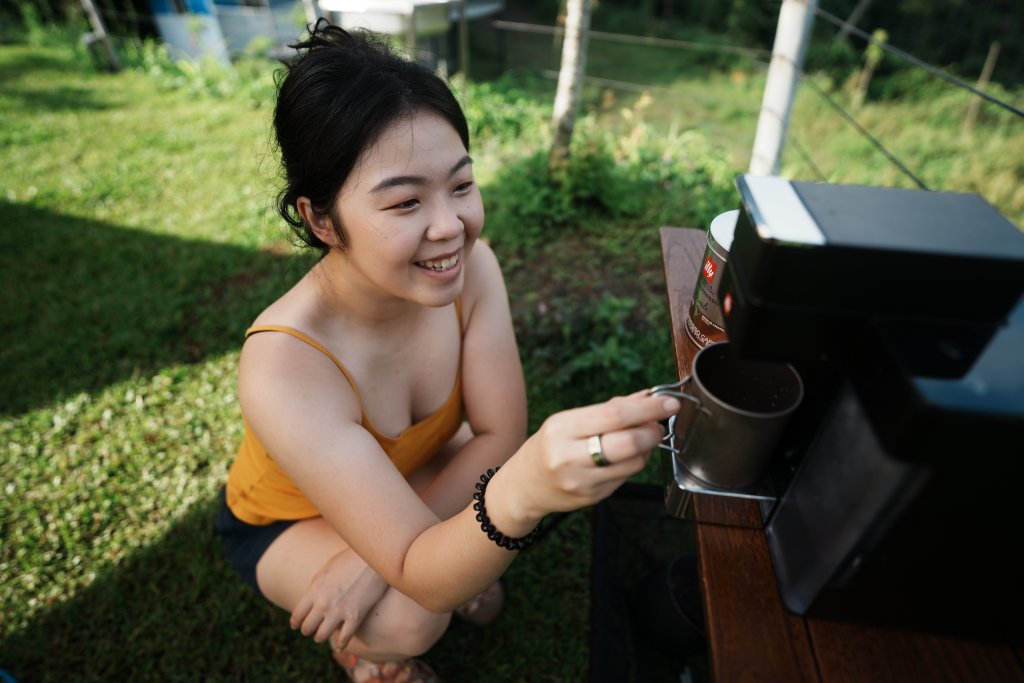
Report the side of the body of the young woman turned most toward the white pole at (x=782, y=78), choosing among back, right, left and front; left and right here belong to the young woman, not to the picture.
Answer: left

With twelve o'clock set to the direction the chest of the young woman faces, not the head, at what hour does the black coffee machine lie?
The black coffee machine is roughly at 12 o'clock from the young woman.

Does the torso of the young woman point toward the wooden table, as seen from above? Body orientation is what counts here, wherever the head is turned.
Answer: yes

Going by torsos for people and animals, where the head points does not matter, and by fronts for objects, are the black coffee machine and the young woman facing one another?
yes

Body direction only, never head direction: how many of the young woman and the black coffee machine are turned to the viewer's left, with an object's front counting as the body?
1

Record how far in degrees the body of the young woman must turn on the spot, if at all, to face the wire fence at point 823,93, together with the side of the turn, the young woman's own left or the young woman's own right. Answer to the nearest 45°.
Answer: approximately 90° to the young woman's own left

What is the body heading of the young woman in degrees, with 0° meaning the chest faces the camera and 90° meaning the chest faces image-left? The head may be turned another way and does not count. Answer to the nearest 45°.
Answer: approximately 315°

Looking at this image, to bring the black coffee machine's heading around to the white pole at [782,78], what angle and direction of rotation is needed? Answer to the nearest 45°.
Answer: approximately 90° to its right

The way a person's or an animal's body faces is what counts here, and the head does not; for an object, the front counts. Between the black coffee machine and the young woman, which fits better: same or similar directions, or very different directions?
very different directions

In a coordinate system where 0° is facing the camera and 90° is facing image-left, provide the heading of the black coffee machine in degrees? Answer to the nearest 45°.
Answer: approximately 90°

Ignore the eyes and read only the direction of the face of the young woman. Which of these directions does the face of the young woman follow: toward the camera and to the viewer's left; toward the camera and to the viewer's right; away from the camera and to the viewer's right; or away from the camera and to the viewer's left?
toward the camera and to the viewer's right

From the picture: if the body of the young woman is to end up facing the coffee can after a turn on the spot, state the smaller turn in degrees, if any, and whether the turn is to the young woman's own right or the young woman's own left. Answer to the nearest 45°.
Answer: approximately 45° to the young woman's own left
